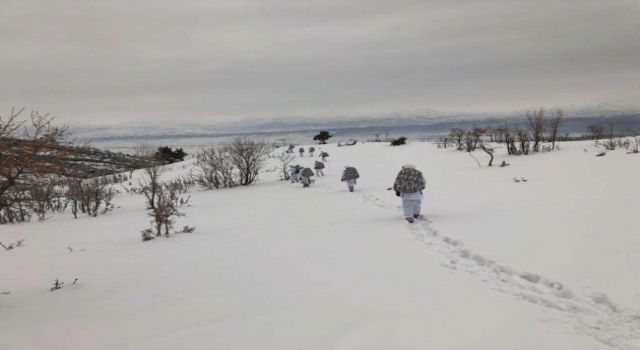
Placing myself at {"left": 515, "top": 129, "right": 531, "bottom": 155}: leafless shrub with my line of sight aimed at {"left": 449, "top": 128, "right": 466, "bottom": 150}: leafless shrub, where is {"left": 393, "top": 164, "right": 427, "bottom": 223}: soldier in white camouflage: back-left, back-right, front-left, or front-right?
back-left

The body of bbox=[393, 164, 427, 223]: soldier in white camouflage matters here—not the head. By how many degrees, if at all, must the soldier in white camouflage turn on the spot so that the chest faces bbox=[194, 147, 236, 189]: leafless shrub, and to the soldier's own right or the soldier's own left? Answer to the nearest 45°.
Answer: approximately 45° to the soldier's own left

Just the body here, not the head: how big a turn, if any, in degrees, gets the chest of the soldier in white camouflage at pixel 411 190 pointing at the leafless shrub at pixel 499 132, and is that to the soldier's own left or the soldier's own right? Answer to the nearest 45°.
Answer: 0° — they already face it

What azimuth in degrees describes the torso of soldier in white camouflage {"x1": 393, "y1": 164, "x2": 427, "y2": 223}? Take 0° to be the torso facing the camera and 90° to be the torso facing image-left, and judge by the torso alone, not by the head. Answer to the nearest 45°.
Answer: approximately 180°

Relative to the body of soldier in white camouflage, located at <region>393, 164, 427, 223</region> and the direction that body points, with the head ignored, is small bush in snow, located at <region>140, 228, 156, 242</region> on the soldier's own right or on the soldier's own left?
on the soldier's own left

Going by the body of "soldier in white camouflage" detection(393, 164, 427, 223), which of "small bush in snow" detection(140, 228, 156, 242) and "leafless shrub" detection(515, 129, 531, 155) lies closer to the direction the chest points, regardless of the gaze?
the leafless shrub

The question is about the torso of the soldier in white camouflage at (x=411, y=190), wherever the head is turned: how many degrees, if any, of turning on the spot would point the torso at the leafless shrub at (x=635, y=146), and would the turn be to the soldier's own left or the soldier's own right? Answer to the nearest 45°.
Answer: approximately 45° to the soldier's own right
